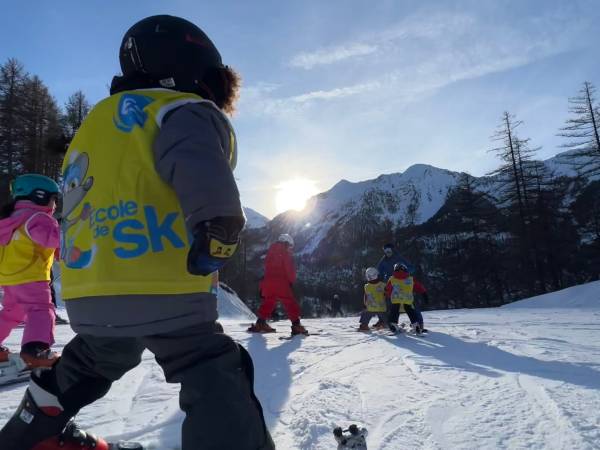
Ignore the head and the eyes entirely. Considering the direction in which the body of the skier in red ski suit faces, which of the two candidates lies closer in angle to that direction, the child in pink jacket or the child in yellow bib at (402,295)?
the child in yellow bib

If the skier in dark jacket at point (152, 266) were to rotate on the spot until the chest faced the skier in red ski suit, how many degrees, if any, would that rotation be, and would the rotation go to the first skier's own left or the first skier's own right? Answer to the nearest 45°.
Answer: approximately 45° to the first skier's own left

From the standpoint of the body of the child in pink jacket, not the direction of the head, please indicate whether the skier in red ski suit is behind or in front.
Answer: in front

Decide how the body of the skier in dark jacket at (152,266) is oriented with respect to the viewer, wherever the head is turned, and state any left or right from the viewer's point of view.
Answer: facing away from the viewer and to the right of the viewer

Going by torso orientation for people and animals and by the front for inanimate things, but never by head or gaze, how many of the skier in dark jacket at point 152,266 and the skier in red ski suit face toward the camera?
0

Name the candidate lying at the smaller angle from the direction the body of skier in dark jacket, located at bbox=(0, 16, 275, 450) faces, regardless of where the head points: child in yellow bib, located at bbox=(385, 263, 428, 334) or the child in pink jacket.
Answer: the child in yellow bib

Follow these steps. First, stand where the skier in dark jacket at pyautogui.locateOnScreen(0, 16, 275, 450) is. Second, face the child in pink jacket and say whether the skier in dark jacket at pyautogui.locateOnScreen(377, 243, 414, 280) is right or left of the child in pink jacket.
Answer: right

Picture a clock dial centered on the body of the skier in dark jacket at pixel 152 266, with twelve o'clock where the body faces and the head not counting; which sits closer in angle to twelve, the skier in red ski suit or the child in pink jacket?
the skier in red ski suit

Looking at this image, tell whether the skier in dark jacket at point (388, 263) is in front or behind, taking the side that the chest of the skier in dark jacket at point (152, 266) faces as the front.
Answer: in front

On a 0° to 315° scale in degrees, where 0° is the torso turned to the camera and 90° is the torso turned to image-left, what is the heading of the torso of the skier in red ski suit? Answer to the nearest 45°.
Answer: approximately 225°
